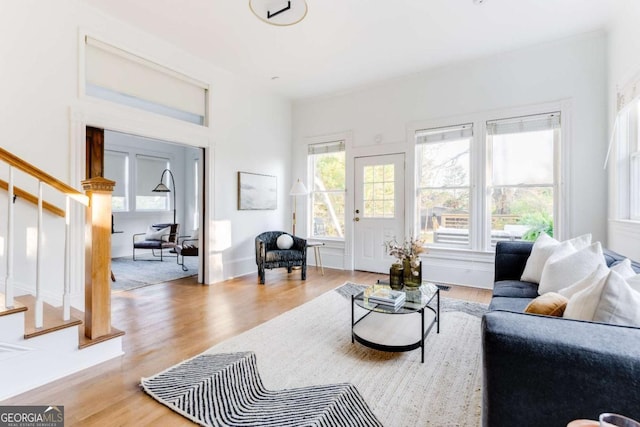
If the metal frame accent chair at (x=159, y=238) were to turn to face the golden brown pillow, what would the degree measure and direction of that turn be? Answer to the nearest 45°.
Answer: approximately 45° to its left

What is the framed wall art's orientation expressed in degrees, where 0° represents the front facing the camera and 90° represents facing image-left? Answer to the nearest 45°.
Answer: approximately 315°

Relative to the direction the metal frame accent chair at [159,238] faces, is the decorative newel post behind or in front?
in front

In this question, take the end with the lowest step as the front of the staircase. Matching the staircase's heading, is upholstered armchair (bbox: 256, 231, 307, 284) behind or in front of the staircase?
in front

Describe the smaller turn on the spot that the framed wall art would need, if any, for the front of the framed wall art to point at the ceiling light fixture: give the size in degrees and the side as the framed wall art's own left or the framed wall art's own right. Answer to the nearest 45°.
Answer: approximately 45° to the framed wall art's own right

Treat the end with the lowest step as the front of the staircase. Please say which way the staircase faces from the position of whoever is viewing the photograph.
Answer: facing away from the viewer and to the right of the viewer

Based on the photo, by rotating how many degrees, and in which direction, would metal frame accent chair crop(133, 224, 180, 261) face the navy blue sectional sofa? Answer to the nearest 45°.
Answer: approximately 45° to its left

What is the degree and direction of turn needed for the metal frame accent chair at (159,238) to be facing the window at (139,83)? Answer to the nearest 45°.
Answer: approximately 45° to its left

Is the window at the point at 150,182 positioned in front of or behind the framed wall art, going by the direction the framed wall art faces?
behind

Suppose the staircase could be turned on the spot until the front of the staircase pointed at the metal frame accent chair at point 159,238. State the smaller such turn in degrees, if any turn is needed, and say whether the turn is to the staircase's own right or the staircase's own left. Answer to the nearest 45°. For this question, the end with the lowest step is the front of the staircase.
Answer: approximately 45° to the staircase's own left
